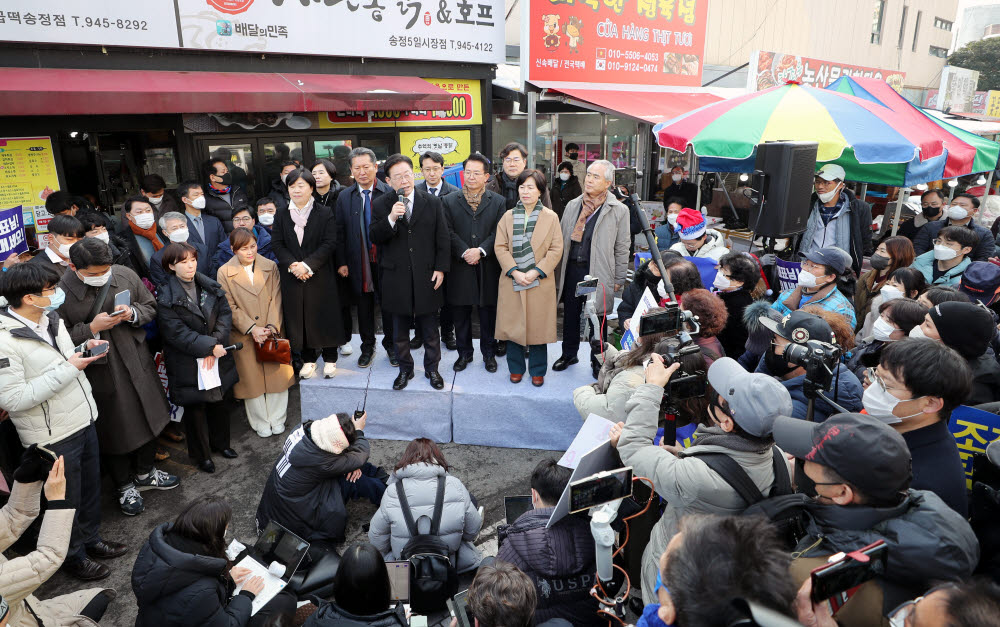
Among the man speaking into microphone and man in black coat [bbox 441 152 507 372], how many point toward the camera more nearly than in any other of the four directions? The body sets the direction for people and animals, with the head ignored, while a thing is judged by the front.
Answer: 2

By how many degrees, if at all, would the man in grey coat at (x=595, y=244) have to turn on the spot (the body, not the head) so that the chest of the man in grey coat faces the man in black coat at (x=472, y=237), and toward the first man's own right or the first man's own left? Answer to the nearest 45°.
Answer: approximately 45° to the first man's own right

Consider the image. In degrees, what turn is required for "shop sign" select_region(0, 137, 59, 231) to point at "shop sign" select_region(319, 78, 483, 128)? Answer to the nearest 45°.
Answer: approximately 90° to its left

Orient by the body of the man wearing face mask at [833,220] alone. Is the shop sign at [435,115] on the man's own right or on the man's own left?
on the man's own right

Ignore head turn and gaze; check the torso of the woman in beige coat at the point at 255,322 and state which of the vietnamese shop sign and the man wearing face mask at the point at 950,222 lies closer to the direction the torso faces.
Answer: the man wearing face mask
